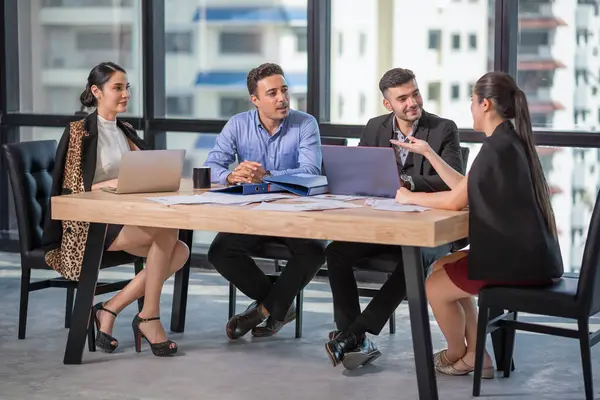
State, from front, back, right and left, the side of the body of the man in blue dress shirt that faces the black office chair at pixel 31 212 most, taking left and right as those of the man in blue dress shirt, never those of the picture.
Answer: right

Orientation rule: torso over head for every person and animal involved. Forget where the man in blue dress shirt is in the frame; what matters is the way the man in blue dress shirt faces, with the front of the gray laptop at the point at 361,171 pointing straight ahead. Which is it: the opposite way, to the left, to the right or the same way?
the opposite way

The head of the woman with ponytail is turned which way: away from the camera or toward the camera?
away from the camera

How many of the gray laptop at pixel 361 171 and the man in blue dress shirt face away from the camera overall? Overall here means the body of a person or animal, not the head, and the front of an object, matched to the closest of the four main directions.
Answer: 1

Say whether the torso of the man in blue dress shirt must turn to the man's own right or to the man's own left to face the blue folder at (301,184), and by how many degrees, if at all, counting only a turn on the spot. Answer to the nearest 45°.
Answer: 0° — they already face it

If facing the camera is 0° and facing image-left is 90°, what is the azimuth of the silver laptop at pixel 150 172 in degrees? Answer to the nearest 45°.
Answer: approximately 135°

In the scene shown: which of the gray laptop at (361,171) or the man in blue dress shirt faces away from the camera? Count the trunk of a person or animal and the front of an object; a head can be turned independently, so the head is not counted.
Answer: the gray laptop

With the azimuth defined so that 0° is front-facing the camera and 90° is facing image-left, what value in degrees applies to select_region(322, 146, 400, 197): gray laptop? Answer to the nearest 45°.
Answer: approximately 180°

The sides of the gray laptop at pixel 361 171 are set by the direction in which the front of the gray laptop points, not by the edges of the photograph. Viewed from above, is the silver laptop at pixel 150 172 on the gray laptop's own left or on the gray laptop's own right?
on the gray laptop's own left

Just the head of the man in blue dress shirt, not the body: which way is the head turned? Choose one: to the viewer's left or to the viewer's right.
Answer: to the viewer's right
